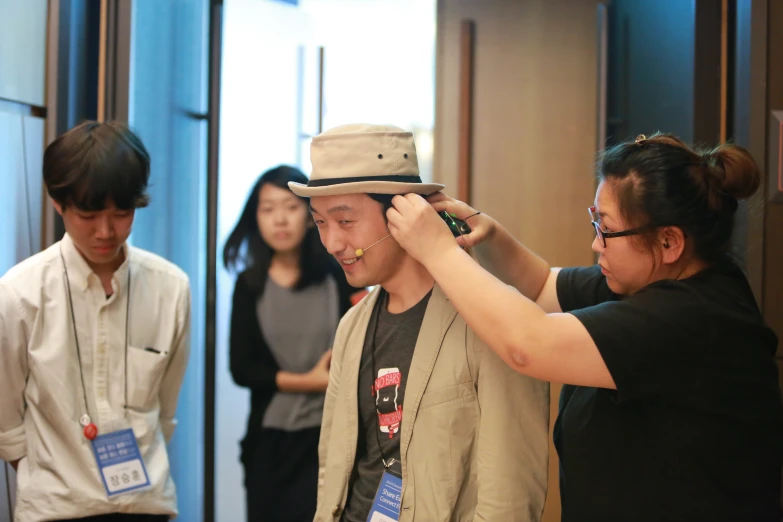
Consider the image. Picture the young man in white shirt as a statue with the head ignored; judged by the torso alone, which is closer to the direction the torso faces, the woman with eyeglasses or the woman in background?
the woman with eyeglasses

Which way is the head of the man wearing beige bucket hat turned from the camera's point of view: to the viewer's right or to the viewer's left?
to the viewer's left

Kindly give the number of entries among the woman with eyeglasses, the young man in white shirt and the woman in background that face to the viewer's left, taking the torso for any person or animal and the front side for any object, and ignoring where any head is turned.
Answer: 1

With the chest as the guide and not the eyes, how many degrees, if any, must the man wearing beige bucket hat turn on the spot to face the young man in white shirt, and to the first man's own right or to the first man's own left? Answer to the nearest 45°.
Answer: approximately 90° to the first man's own right

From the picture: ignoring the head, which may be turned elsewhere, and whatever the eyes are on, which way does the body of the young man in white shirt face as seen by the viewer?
toward the camera

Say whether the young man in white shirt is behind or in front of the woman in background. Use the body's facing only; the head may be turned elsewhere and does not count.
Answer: in front

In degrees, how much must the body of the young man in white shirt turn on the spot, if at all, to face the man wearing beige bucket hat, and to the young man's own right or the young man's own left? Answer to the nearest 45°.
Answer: approximately 45° to the young man's own left

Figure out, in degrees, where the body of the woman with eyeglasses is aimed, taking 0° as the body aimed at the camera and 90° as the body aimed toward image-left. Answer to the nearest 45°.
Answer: approximately 90°

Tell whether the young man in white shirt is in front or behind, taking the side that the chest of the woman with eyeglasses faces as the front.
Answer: in front

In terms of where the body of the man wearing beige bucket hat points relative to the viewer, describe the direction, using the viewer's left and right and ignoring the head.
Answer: facing the viewer and to the left of the viewer

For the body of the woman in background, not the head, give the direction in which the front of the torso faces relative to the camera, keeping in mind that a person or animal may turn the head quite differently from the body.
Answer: toward the camera

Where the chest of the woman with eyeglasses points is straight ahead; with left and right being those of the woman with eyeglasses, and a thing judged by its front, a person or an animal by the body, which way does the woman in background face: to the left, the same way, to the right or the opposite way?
to the left
